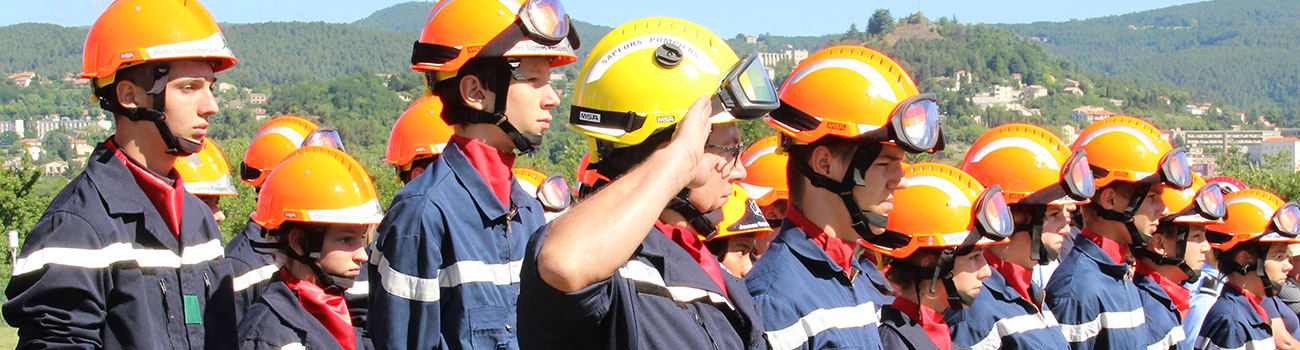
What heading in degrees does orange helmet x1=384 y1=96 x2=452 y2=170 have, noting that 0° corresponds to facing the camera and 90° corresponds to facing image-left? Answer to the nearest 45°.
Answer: approximately 270°

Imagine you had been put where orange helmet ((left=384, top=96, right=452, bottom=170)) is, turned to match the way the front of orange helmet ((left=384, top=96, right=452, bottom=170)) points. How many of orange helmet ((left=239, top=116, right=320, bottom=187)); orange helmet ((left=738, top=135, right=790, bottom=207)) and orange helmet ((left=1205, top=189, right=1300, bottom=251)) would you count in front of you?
2

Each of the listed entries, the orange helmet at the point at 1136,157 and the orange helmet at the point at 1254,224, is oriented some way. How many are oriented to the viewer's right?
2

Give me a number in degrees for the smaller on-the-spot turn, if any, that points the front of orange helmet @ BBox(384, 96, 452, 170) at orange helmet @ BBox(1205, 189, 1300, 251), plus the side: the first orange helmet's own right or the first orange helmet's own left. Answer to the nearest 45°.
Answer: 0° — it already faces it

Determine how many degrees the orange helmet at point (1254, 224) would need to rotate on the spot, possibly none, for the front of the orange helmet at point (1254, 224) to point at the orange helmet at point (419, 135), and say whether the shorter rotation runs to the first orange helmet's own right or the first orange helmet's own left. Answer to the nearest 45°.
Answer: approximately 135° to the first orange helmet's own right

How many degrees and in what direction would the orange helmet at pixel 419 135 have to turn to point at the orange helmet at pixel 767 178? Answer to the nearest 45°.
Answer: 0° — it already faces it

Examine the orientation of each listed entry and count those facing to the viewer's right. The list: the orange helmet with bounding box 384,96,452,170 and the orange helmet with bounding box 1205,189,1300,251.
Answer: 2

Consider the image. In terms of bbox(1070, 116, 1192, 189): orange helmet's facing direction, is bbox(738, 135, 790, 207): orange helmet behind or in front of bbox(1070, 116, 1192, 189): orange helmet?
behind

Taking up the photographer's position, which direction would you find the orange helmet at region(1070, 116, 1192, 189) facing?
facing to the right of the viewer

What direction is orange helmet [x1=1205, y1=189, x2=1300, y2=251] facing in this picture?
to the viewer's right
